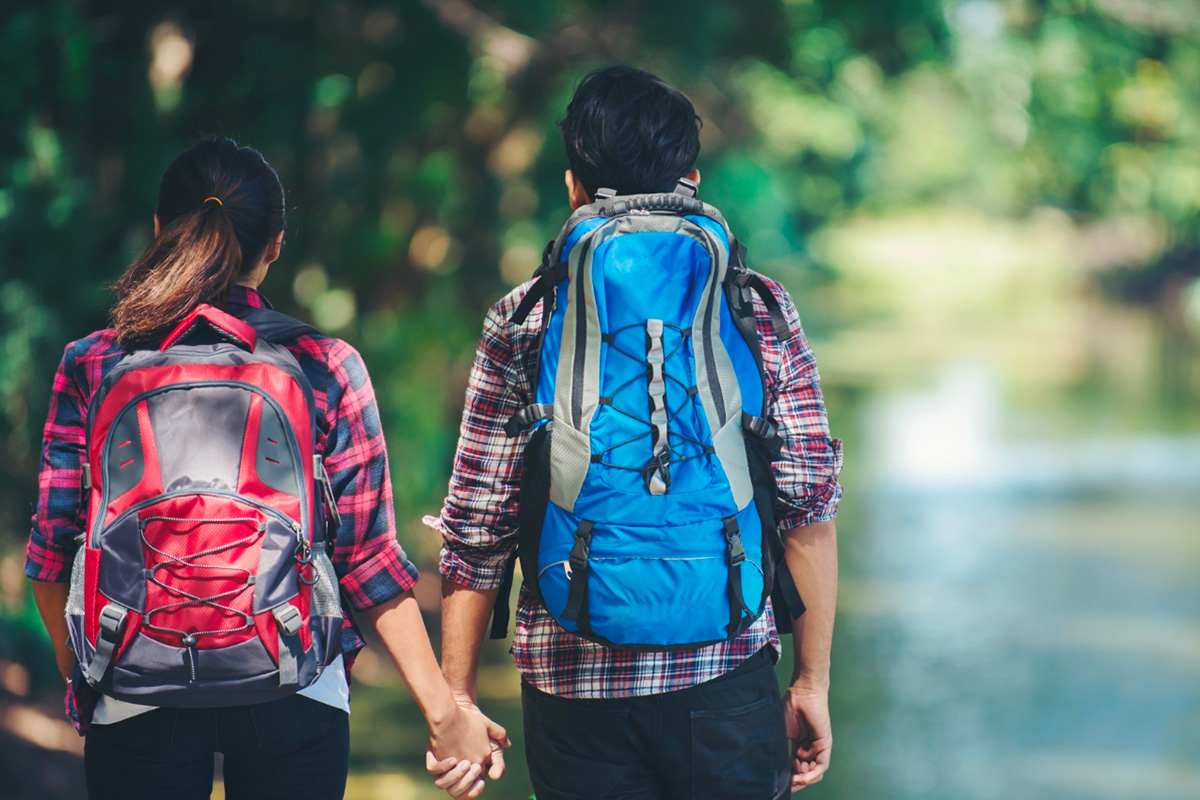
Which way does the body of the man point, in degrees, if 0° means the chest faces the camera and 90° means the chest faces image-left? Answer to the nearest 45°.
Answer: approximately 180°

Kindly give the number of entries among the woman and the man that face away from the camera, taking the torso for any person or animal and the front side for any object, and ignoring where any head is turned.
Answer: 2

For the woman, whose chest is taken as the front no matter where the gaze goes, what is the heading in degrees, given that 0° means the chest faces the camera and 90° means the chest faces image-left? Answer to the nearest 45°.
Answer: approximately 180°

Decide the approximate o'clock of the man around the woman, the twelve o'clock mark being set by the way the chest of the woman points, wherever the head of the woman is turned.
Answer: The man is roughly at 3 o'clock from the woman.

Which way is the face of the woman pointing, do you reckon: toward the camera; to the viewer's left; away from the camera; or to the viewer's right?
away from the camera

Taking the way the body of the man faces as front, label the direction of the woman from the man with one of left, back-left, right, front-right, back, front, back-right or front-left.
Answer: left

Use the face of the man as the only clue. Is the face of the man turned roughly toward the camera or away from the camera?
away from the camera
